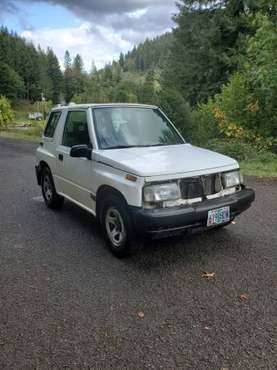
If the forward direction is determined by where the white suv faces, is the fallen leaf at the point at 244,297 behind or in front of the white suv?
in front

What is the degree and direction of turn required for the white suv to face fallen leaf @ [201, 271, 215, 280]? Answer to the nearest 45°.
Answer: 0° — it already faces it

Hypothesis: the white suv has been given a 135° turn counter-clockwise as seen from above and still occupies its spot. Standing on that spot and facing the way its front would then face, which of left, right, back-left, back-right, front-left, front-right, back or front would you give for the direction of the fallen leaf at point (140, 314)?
back

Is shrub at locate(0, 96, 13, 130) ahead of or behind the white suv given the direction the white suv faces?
behind

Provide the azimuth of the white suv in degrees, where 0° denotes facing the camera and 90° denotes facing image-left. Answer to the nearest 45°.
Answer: approximately 315°

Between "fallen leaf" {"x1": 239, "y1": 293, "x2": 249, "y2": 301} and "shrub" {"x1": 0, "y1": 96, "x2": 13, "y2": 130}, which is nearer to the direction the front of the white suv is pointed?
the fallen leaf

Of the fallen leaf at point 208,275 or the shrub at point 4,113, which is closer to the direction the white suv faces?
the fallen leaf
